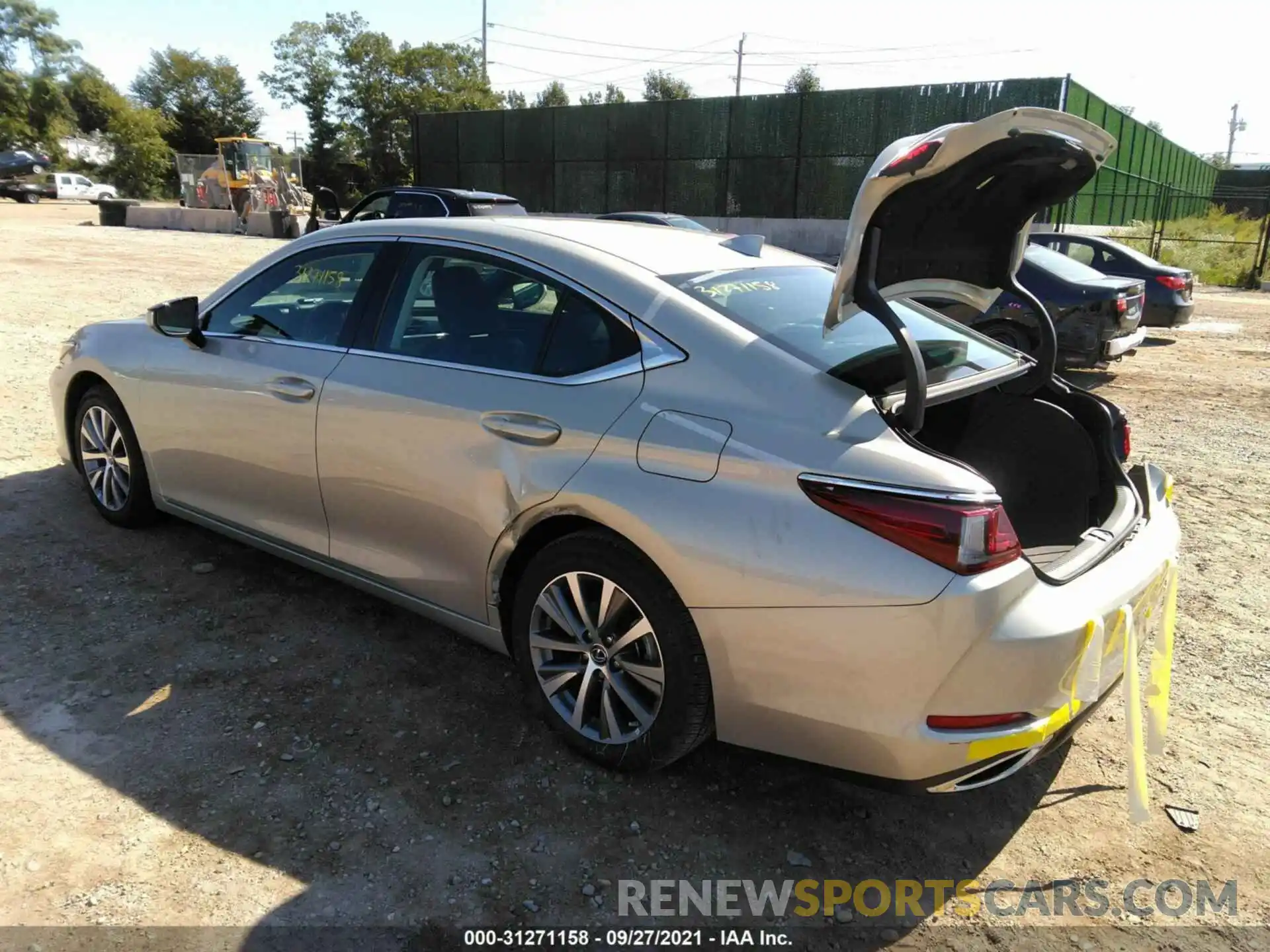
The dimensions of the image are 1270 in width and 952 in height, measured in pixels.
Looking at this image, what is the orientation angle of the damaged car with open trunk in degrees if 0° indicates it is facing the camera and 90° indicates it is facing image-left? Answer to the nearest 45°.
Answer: approximately 135°

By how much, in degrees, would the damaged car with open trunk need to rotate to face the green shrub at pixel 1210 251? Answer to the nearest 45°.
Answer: approximately 90° to its right

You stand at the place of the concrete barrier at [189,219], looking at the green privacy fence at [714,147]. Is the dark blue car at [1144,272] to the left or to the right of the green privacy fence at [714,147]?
right

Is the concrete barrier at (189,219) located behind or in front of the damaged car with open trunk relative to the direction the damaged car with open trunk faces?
in front

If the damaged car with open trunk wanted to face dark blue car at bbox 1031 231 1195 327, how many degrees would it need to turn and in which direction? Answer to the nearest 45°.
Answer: approximately 90° to its right

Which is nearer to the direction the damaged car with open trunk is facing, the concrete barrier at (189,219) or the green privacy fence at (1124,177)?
the concrete barrier

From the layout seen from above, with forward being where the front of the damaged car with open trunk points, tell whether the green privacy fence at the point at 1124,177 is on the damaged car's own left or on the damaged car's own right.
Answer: on the damaged car's own right
